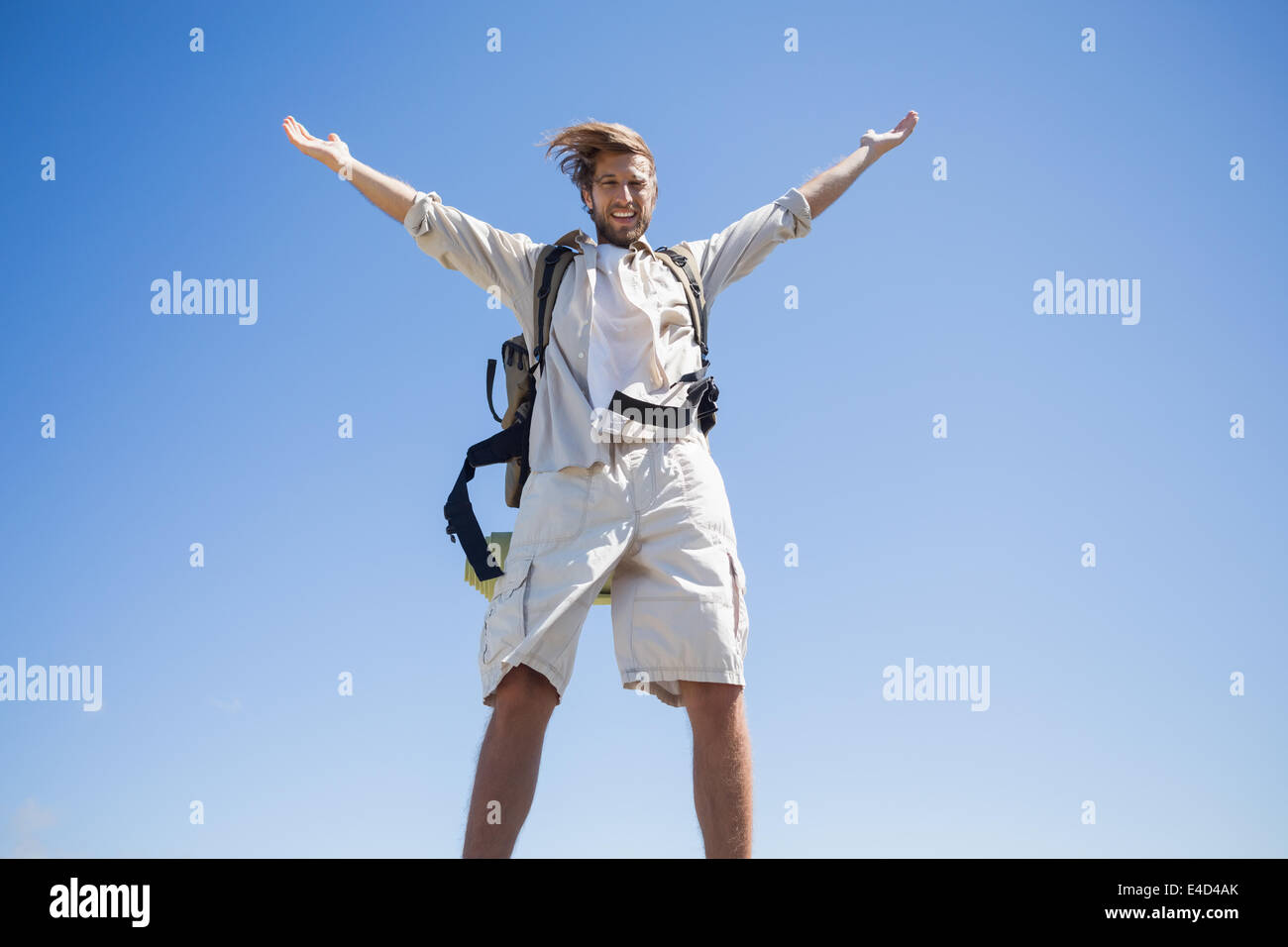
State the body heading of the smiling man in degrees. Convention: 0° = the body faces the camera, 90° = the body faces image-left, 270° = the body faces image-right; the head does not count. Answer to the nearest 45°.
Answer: approximately 0°
